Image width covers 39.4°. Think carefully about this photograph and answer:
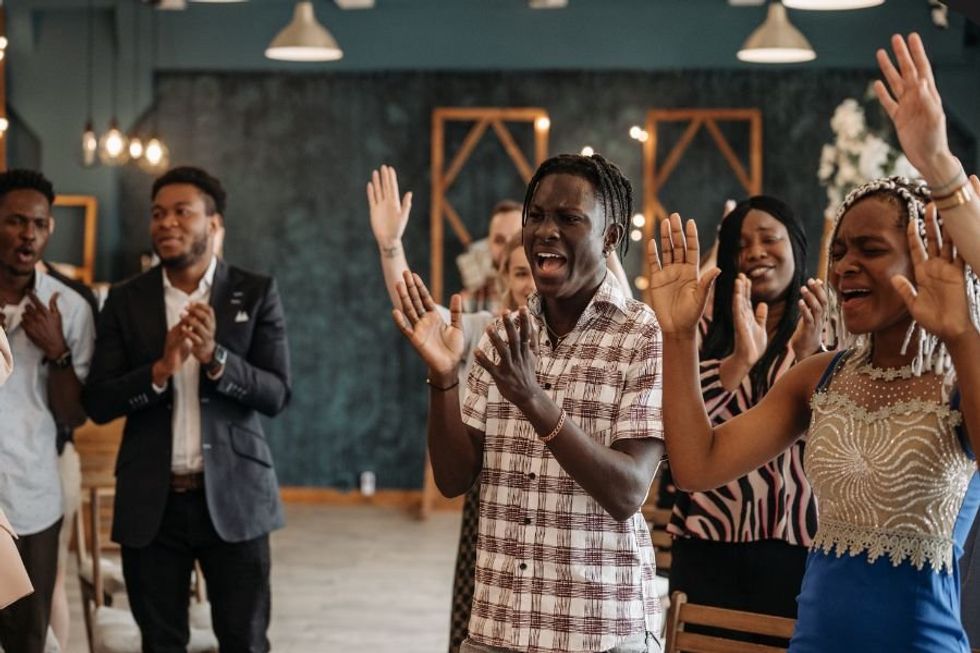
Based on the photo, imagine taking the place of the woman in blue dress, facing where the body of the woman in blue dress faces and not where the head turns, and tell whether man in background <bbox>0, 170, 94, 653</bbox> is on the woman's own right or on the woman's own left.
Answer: on the woman's own right

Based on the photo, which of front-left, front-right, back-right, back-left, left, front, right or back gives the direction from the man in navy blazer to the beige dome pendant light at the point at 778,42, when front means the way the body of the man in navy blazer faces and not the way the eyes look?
back-left

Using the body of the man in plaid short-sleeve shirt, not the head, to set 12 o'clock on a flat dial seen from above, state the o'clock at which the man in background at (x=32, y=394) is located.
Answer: The man in background is roughly at 3 o'clock from the man in plaid short-sleeve shirt.

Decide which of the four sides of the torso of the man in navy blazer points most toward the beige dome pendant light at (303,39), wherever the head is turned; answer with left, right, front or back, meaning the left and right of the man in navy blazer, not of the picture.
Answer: back

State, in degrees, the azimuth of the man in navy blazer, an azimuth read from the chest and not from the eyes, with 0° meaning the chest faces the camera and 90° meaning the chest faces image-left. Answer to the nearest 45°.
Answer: approximately 0°

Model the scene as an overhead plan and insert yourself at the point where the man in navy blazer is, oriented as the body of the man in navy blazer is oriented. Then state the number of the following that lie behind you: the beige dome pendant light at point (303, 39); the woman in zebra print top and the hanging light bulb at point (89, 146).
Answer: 2

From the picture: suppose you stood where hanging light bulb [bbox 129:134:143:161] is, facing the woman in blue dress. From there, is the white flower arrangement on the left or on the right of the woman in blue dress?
left

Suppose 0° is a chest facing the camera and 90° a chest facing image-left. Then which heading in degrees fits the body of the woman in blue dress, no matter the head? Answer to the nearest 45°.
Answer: approximately 45°

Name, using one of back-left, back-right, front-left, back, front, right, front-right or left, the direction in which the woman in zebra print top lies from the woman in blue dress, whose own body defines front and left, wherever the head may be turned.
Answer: back-right

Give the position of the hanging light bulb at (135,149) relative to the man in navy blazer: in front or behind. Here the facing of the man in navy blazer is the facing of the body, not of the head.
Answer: behind

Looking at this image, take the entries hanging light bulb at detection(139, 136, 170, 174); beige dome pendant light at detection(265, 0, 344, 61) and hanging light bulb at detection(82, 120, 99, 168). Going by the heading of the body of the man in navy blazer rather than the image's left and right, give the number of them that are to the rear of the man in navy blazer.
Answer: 3
